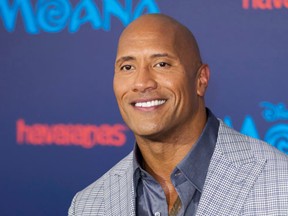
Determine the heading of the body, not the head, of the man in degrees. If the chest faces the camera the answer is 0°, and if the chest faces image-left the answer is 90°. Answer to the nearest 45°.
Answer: approximately 45°
